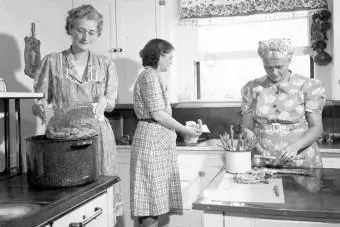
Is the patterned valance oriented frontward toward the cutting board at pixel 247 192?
yes

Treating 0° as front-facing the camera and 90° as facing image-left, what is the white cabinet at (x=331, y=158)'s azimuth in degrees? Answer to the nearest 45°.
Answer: approximately 0°

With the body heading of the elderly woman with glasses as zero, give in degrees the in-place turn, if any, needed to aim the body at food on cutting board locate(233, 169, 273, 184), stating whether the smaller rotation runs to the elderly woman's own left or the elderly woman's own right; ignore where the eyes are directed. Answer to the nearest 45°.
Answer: approximately 45° to the elderly woman's own left

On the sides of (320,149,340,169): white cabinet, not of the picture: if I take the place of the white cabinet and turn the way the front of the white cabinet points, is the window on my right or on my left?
on my right

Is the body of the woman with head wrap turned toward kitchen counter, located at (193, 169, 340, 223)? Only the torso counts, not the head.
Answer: yes

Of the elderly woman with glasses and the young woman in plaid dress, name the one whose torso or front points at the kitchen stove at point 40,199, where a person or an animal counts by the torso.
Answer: the elderly woman with glasses

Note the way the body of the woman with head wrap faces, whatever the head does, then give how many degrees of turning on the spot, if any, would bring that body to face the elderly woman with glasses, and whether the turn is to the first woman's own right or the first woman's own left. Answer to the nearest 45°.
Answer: approximately 90° to the first woman's own right

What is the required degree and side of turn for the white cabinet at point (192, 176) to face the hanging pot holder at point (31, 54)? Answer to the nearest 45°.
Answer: approximately 90° to its right

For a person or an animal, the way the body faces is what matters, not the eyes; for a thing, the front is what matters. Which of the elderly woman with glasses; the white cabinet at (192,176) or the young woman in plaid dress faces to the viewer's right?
the young woman in plaid dress

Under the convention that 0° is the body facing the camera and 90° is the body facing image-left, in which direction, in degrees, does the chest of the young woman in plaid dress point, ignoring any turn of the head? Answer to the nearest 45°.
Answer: approximately 270°

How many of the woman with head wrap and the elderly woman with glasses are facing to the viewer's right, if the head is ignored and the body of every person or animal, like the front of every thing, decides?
0

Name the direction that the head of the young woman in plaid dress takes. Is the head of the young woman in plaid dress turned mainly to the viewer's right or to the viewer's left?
to the viewer's right
